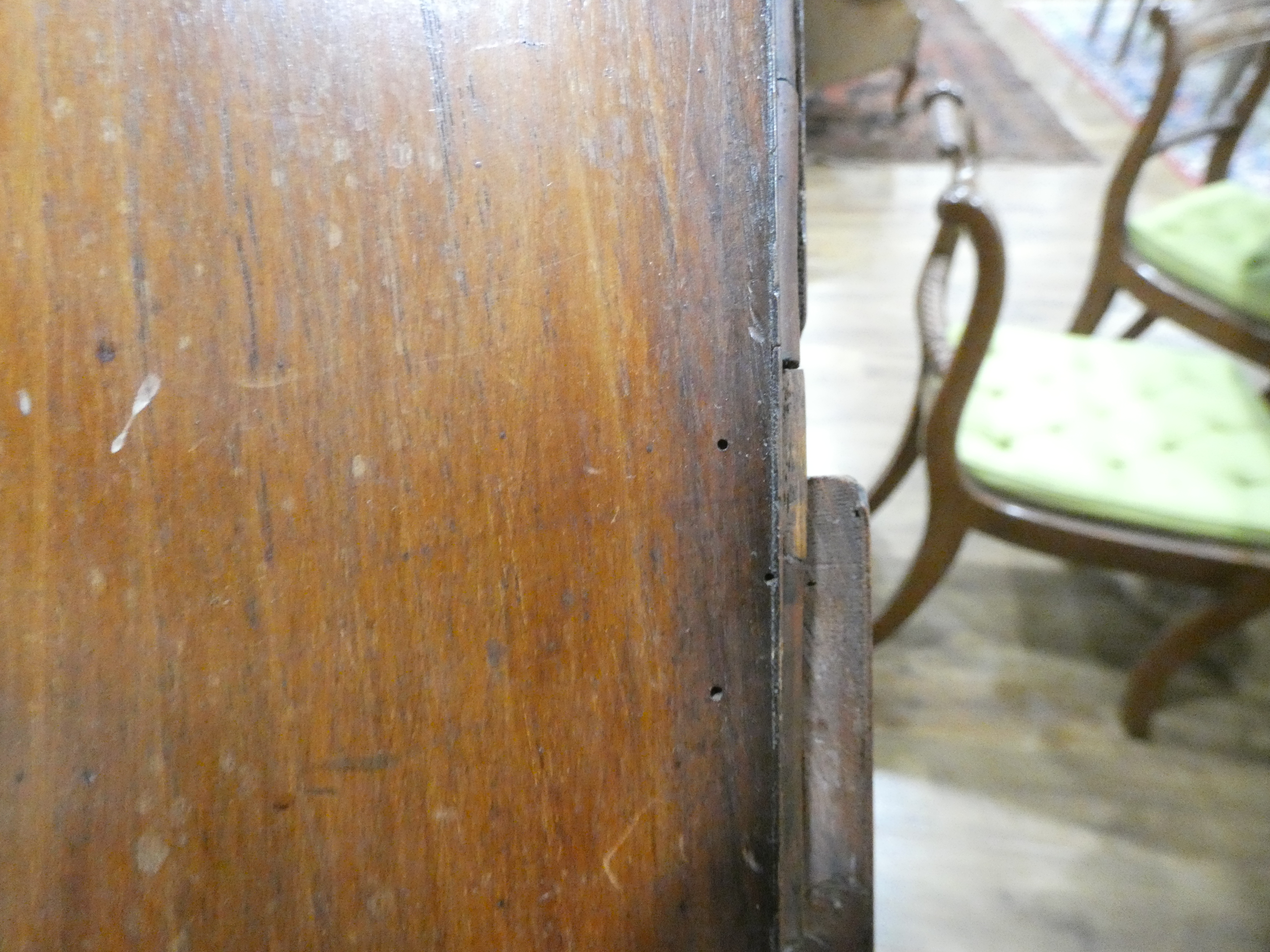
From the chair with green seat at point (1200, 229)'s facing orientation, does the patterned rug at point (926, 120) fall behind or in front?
behind

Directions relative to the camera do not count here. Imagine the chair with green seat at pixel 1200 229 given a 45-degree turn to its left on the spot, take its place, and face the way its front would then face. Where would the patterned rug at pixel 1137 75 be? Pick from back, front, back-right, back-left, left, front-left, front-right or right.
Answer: left

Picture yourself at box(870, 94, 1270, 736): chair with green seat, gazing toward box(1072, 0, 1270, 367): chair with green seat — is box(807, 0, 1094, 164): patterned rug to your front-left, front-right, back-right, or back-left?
front-left

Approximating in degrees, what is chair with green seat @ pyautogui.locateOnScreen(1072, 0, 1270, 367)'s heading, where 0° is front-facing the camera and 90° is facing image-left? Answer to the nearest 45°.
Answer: approximately 315°

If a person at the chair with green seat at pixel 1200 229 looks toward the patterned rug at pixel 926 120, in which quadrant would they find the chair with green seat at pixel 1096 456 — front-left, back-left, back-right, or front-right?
back-left

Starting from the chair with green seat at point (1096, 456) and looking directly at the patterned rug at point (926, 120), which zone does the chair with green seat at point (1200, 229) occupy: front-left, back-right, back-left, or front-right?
front-right
